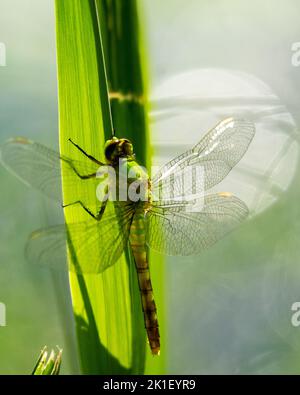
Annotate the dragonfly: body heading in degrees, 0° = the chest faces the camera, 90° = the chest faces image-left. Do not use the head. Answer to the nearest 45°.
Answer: approximately 180°
